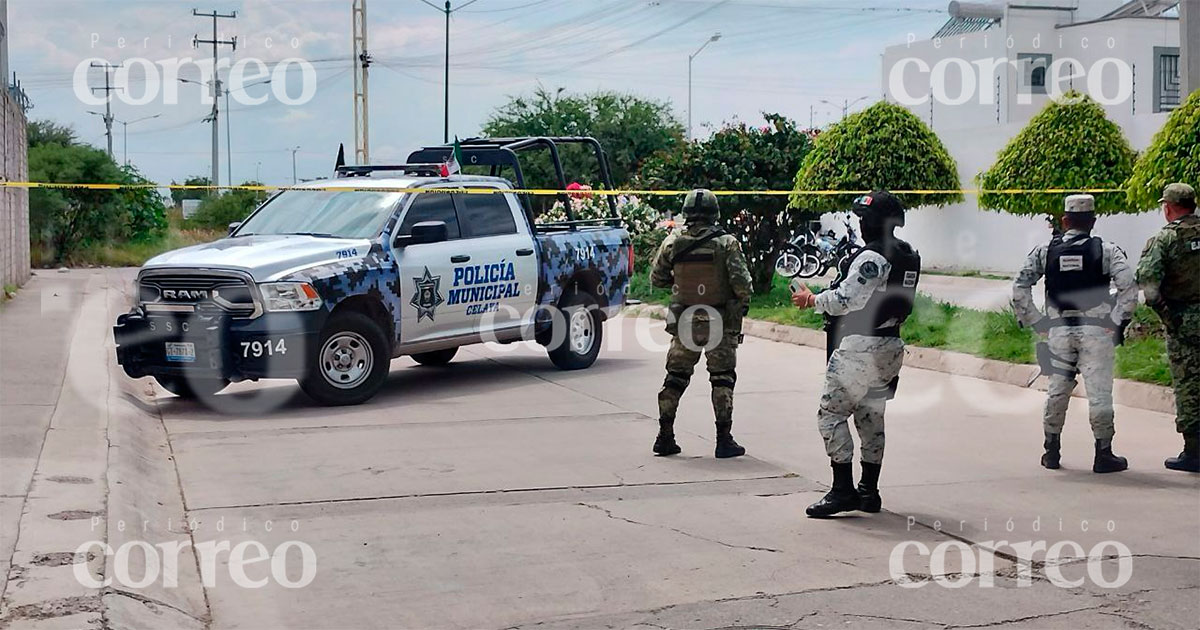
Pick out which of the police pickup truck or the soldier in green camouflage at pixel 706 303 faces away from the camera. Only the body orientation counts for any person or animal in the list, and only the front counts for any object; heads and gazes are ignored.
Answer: the soldier in green camouflage

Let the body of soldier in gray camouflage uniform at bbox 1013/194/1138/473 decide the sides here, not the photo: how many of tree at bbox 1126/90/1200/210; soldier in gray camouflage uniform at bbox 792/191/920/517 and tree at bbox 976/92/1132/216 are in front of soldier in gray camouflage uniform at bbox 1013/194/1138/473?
2

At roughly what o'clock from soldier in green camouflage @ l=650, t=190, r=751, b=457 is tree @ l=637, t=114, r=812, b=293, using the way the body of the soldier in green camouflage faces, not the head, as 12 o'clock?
The tree is roughly at 12 o'clock from the soldier in green camouflage.

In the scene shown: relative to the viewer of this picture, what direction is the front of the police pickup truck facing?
facing the viewer and to the left of the viewer

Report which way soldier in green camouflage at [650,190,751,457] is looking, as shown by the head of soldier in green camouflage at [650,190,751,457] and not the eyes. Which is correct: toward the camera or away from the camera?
away from the camera

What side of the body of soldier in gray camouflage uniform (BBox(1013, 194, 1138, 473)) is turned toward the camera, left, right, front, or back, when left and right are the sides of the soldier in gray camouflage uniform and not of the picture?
back

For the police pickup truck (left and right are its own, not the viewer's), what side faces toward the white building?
back

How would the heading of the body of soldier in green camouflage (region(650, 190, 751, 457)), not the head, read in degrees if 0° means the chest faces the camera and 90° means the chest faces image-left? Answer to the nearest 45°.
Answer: approximately 180°

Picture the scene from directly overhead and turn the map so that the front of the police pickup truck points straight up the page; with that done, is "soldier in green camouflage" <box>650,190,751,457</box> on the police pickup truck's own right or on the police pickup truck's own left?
on the police pickup truck's own left
